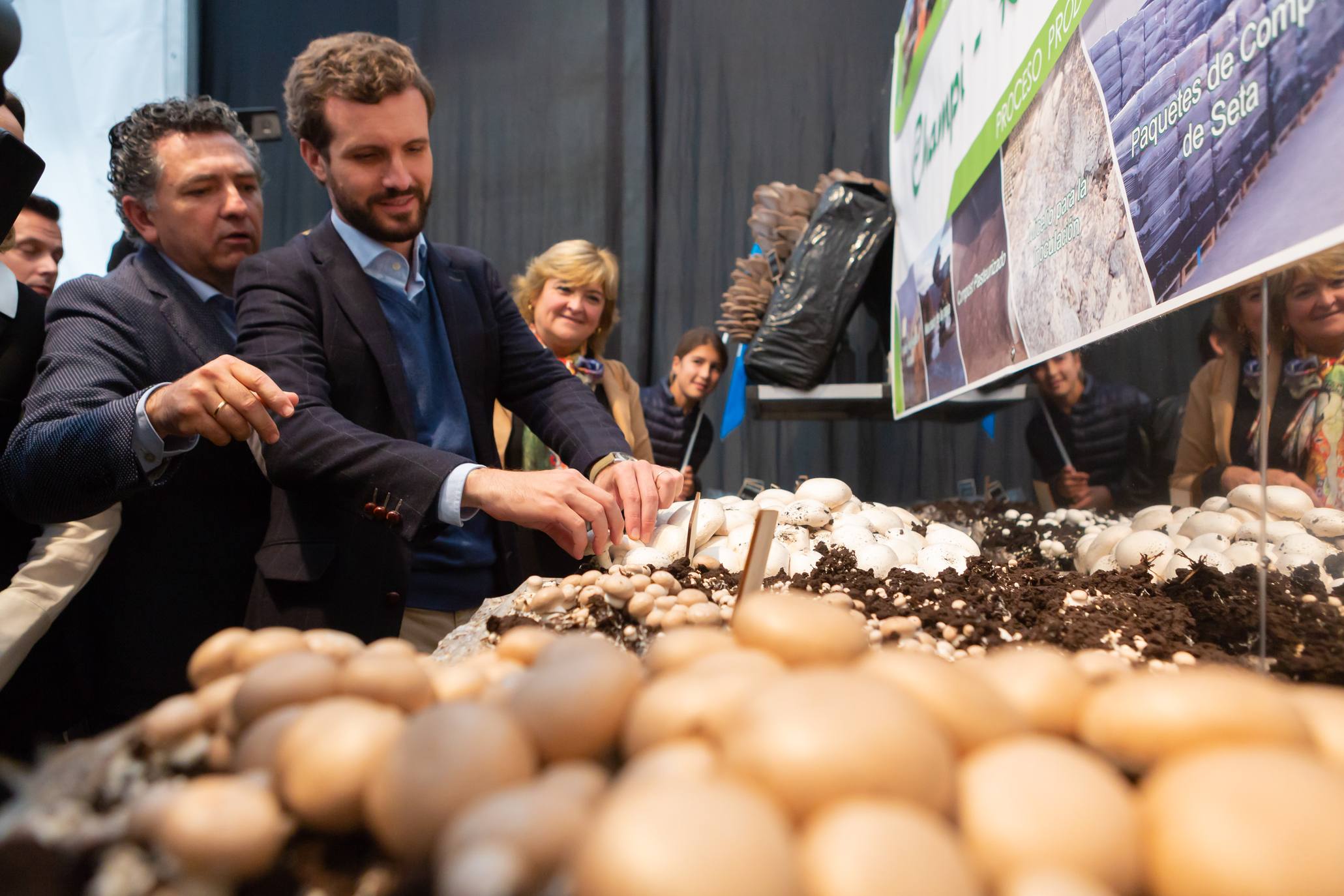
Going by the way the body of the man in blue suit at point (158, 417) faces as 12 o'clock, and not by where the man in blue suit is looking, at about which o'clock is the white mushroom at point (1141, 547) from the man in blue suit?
The white mushroom is roughly at 12 o'clock from the man in blue suit.

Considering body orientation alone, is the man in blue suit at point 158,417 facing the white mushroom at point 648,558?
yes

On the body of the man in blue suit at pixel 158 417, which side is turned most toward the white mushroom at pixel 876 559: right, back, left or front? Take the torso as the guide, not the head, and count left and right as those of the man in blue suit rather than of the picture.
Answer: front

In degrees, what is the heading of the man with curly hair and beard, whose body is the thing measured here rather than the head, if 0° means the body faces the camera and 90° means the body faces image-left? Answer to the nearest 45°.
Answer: approximately 315°

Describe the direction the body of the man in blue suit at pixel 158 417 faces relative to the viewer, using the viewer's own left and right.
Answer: facing the viewer and to the right of the viewer

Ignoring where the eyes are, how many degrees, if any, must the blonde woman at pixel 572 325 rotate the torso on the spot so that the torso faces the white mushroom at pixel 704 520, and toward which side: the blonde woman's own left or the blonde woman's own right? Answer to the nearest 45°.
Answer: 0° — they already face it

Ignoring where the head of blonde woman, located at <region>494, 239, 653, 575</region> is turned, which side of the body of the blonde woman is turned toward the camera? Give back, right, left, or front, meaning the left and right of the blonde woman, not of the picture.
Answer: front

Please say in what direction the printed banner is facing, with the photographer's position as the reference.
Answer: facing the viewer and to the left of the viewer

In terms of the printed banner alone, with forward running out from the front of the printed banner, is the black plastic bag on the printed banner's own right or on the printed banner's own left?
on the printed banner's own right

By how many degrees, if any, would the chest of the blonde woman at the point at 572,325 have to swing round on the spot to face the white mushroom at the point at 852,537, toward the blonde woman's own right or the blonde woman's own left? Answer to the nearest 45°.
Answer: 0° — they already face it

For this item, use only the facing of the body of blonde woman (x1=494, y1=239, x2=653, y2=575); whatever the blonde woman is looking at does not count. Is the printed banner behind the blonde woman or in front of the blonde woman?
in front

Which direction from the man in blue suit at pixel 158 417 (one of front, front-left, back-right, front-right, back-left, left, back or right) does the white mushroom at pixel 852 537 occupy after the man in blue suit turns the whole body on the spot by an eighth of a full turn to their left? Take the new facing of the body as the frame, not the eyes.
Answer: front-right

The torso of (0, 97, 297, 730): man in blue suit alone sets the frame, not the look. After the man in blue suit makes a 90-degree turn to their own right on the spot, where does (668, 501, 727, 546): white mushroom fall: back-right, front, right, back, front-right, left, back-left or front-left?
left

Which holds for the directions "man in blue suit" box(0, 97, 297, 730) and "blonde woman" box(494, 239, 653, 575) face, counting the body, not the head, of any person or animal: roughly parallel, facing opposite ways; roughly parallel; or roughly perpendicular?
roughly perpendicular

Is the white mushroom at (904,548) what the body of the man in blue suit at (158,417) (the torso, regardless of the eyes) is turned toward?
yes

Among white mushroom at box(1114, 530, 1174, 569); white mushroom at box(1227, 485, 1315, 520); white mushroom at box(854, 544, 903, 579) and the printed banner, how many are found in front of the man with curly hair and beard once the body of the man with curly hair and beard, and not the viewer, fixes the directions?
4
